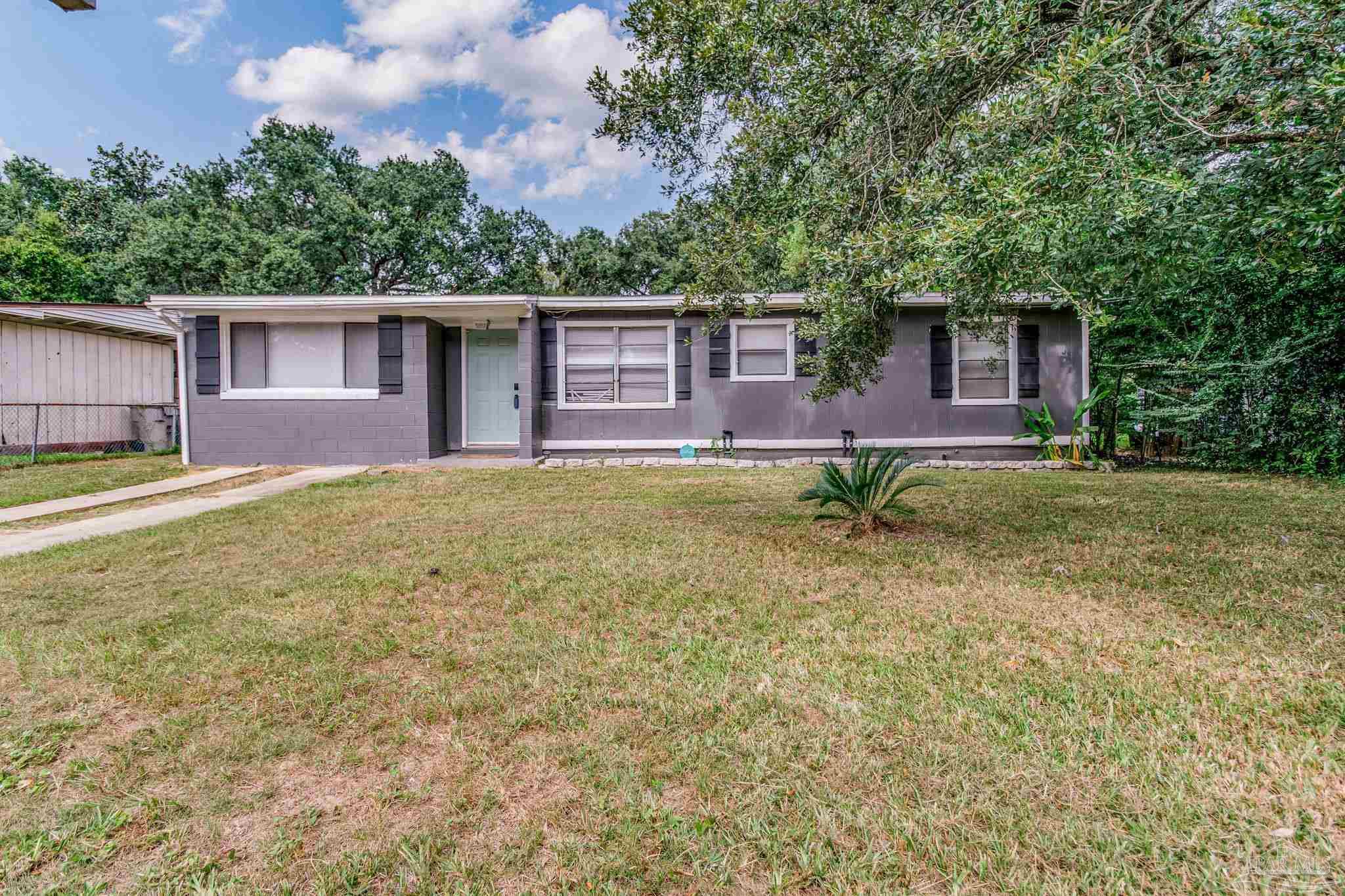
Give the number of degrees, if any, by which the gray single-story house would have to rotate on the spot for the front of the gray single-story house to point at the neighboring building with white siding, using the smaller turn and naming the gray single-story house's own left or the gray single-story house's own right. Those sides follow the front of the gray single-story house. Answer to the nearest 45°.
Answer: approximately 90° to the gray single-story house's own right

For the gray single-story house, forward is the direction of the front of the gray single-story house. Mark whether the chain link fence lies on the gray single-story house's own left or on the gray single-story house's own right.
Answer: on the gray single-story house's own right

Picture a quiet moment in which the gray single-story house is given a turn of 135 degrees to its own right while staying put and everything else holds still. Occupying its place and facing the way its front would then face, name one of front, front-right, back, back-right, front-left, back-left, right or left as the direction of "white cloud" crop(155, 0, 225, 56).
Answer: front

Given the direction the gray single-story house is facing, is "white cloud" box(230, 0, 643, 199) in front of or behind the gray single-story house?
behind

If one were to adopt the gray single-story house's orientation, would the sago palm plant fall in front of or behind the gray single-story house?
in front

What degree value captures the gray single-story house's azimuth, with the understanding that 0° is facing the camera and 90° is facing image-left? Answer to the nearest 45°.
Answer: approximately 0°
